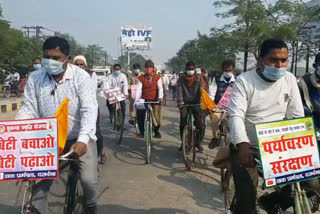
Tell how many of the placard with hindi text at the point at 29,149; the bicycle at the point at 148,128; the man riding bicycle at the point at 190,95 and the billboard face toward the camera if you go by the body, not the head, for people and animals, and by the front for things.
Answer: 4

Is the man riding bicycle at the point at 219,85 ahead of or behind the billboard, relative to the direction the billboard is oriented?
ahead

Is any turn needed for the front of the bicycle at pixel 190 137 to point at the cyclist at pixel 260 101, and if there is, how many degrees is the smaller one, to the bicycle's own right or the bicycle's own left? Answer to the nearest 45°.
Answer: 0° — it already faces them

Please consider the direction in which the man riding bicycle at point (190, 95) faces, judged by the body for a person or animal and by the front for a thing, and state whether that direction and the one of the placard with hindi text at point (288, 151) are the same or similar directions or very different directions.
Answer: same or similar directions

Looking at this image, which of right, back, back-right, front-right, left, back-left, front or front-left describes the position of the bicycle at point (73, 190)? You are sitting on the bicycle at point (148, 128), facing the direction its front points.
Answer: front

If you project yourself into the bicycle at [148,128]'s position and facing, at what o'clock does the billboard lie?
The billboard is roughly at 6 o'clock from the bicycle.

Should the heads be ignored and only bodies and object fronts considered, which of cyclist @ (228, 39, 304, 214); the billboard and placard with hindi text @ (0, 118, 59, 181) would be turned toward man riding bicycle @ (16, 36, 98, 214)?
the billboard

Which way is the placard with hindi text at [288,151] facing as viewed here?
toward the camera

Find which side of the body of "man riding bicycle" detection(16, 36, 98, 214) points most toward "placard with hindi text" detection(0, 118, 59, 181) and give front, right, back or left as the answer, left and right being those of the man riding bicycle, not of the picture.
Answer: front

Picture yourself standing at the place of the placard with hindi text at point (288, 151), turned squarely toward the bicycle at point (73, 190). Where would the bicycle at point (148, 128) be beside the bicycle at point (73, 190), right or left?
right

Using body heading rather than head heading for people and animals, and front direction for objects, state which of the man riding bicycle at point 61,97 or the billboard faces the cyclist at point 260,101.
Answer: the billboard

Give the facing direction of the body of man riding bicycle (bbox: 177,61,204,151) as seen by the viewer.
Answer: toward the camera

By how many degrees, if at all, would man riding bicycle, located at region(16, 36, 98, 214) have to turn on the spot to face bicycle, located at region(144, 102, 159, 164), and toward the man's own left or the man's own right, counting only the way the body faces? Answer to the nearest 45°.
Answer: approximately 180°
